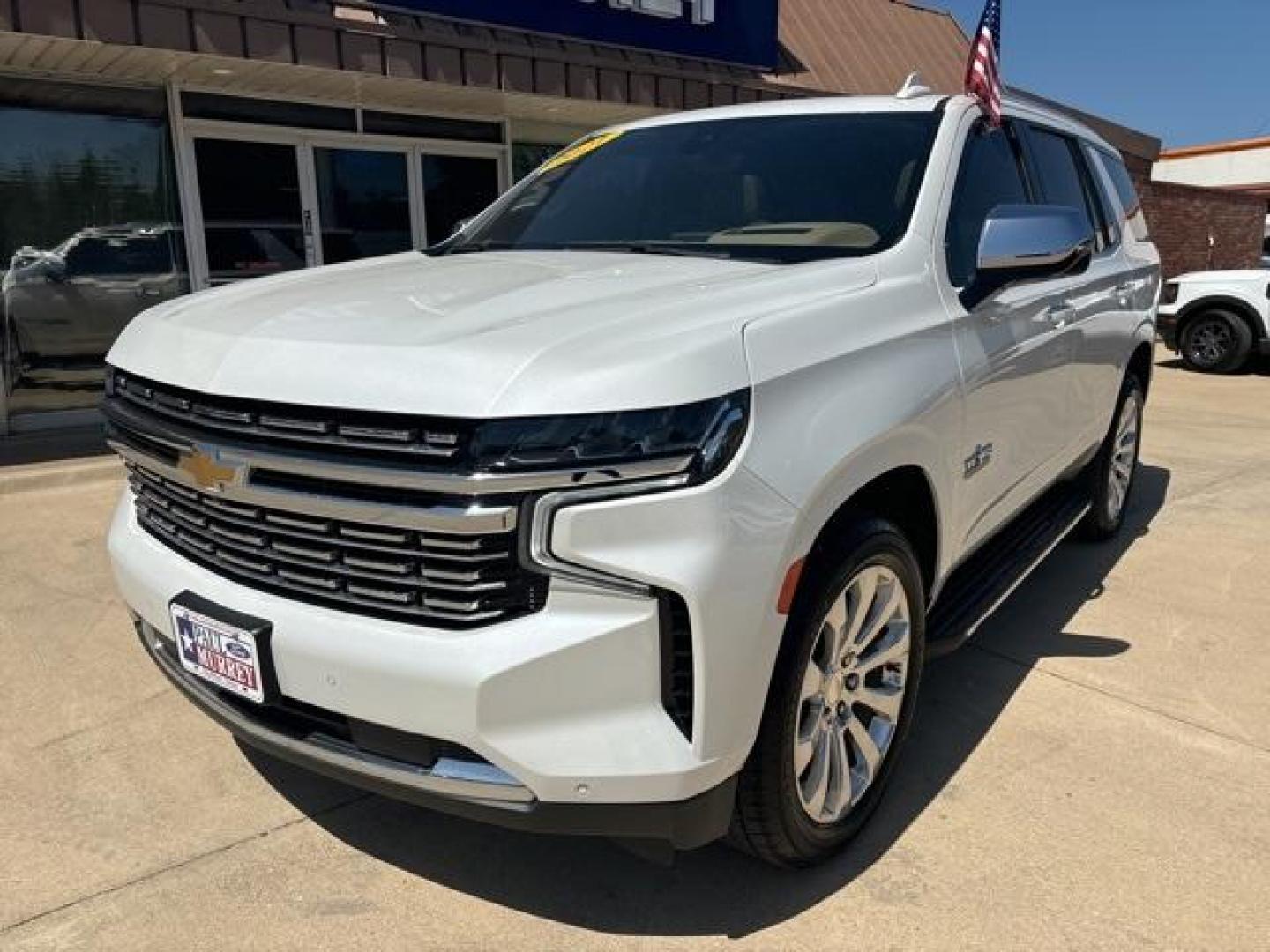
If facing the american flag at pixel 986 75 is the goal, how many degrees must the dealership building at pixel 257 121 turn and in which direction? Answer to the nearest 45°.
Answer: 0° — it already faces it

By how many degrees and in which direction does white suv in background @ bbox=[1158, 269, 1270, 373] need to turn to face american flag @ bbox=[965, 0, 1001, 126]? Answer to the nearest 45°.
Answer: approximately 90° to its left

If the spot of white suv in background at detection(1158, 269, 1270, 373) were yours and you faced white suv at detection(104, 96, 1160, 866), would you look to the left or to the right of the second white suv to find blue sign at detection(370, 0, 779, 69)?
right

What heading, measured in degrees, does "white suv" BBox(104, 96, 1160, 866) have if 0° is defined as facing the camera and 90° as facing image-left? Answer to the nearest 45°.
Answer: approximately 45°

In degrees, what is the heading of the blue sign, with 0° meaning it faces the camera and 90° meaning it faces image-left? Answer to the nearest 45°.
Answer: approximately 315°

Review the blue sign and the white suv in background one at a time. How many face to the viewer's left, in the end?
1

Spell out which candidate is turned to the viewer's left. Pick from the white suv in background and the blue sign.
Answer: the white suv in background

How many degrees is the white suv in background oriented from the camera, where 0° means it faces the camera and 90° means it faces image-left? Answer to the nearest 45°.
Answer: approximately 90°

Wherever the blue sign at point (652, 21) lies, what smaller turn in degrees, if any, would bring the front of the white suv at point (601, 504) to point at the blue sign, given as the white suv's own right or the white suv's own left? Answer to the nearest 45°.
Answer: approximately 135° to the white suv's own right

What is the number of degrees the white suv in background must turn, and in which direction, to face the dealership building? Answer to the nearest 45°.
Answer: approximately 45° to its left

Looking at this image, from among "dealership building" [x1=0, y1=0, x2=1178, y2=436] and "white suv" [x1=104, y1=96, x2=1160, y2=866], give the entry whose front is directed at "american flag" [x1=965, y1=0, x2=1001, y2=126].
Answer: the dealership building
